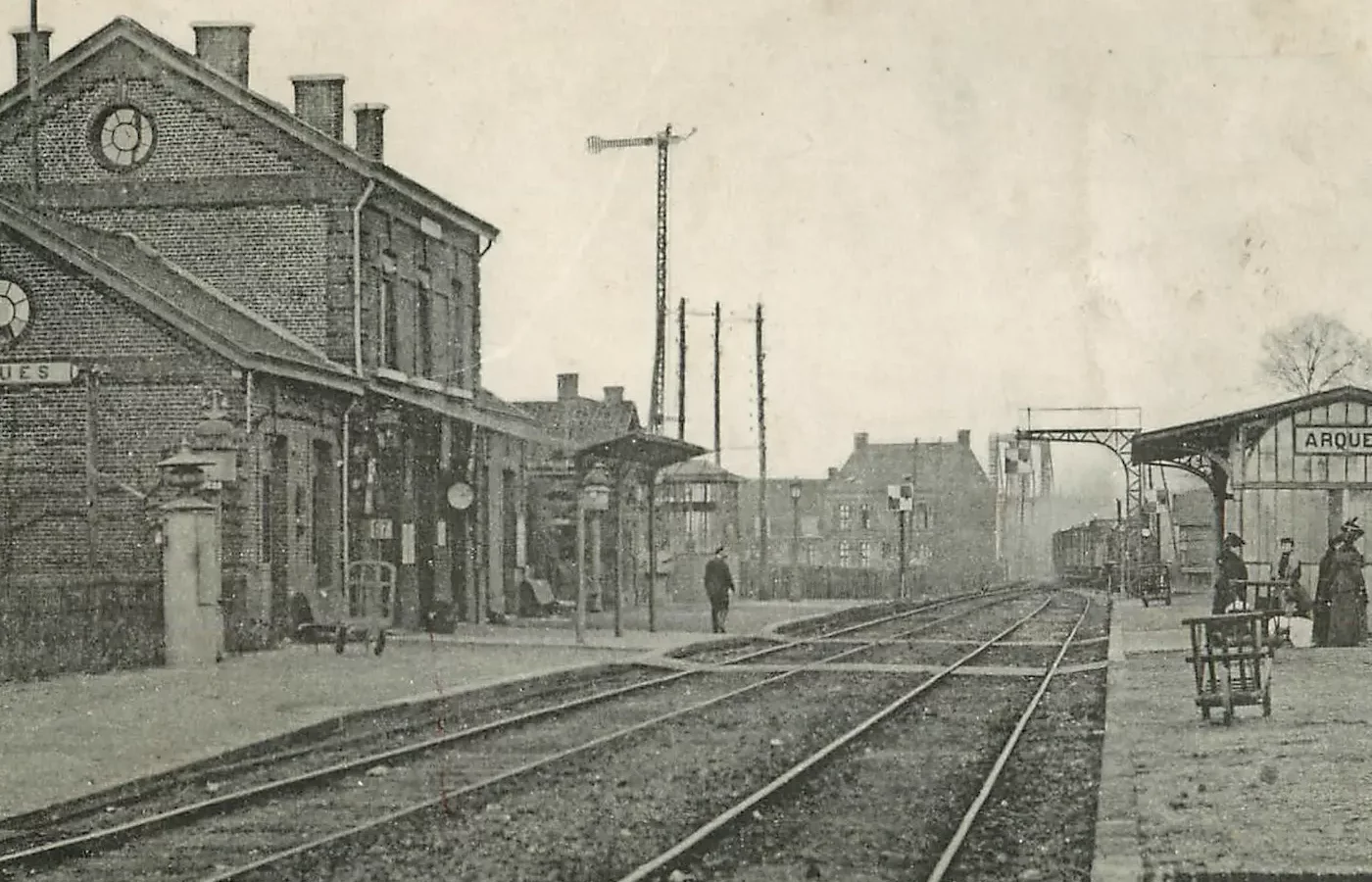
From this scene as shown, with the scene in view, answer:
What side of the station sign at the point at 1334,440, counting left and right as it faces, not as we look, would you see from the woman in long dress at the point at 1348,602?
front

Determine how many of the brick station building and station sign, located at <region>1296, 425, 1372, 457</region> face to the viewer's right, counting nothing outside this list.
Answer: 1

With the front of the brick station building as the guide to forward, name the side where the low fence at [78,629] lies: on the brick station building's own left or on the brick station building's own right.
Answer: on the brick station building's own right

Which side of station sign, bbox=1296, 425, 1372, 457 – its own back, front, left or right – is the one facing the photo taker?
front

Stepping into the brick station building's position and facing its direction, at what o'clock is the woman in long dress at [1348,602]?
The woman in long dress is roughly at 1 o'clock from the brick station building.

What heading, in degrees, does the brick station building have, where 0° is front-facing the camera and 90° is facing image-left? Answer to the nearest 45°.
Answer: approximately 270°
